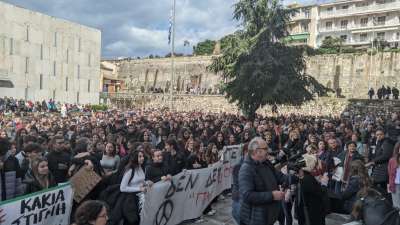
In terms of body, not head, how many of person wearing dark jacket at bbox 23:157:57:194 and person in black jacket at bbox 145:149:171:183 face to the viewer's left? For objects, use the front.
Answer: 0

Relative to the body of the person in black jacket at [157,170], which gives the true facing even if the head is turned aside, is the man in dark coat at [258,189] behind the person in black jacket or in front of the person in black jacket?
in front

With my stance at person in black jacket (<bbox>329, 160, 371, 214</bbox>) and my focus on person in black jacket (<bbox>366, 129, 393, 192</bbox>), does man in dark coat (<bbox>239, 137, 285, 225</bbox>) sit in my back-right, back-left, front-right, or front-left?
back-left

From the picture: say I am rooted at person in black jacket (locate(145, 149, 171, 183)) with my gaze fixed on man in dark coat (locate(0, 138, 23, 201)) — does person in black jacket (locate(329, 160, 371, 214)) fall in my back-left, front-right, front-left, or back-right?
back-left

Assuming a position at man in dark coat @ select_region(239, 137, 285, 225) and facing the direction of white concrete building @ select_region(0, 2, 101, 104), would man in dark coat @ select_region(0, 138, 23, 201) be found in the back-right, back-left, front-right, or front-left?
front-left

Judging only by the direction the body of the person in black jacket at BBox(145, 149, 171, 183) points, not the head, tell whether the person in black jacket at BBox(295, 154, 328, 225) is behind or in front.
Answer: in front

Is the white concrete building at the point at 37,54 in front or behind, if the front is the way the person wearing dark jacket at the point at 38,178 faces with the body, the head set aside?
behind

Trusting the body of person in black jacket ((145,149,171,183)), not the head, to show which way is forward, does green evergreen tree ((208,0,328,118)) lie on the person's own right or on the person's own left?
on the person's own left

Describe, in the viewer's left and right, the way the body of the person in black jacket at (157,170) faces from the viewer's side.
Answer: facing the viewer and to the right of the viewer

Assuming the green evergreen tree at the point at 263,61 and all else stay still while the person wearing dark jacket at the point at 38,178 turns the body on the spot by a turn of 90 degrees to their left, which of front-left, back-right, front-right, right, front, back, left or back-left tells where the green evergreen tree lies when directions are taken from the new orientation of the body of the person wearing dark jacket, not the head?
front

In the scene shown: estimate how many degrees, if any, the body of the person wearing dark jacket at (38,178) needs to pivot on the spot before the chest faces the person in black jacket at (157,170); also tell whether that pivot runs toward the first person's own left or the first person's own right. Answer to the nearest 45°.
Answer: approximately 45° to the first person's own left
